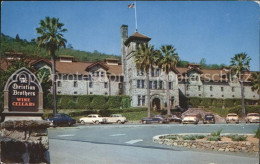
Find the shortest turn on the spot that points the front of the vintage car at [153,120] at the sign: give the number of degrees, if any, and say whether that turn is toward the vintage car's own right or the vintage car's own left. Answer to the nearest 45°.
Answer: approximately 90° to the vintage car's own left

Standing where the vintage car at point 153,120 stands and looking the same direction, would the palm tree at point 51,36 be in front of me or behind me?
in front

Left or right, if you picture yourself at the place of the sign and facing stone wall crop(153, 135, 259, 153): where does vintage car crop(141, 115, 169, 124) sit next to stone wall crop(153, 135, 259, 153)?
left

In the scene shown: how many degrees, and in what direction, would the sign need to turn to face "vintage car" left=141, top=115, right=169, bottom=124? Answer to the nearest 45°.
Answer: approximately 135° to its left

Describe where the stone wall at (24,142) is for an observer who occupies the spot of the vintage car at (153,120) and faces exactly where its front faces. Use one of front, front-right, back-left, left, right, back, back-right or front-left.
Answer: left

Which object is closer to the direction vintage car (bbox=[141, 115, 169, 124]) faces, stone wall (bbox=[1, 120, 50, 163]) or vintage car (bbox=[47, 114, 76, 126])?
the vintage car

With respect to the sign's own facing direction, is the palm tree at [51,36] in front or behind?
behind
